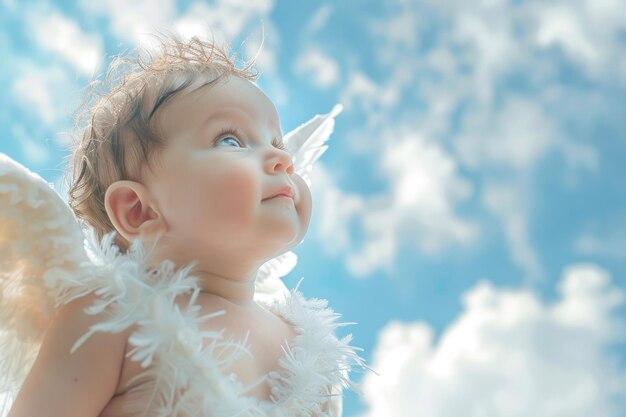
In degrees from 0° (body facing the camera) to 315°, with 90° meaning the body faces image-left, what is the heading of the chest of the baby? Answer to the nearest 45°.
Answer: approximately 315°

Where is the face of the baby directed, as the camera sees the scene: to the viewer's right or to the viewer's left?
to the viewer's right
